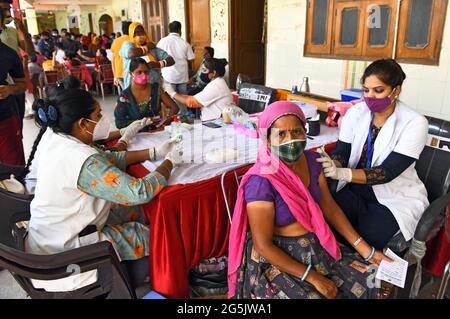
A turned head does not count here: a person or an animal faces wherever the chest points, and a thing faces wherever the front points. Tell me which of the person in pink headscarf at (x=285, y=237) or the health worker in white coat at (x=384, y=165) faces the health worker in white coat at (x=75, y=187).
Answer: the health worker in white coat at (x=384, y=165)

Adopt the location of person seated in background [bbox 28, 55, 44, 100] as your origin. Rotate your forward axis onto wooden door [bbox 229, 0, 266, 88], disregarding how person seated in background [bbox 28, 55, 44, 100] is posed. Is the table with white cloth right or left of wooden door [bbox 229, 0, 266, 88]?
right

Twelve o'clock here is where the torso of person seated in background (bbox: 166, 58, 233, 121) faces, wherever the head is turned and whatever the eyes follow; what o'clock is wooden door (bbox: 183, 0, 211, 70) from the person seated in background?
The wooden door is roughly at 3 o'clock from the person seated in background.

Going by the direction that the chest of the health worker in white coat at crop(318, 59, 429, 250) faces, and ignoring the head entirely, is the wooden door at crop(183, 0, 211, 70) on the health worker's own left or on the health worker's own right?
on the health worker's own right

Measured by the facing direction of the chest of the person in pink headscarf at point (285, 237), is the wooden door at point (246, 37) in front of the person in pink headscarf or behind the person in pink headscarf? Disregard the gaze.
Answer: behind

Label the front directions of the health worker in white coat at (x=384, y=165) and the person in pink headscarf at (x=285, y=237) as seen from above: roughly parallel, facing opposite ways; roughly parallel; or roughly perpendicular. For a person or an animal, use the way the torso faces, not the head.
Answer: roughly perpendicular

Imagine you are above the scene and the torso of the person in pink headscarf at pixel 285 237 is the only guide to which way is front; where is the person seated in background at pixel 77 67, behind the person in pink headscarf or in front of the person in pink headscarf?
behind

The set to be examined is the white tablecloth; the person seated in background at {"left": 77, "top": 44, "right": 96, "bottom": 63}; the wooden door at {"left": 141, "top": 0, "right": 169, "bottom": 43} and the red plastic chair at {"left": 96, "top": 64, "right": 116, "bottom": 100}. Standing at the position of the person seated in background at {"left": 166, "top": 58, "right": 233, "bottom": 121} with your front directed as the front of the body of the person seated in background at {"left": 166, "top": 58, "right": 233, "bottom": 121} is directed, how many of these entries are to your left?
1

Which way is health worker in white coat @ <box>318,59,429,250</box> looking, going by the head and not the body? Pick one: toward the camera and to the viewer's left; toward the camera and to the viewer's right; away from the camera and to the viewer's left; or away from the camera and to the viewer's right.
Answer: toward the camera and to the viewer's left

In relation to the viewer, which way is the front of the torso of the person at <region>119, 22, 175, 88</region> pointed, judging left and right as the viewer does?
facing the viewer and to the right of the viewer

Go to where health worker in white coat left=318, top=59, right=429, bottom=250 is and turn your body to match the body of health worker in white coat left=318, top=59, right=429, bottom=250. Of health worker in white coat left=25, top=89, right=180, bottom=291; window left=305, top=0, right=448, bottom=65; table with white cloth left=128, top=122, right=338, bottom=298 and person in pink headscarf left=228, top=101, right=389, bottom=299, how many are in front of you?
3

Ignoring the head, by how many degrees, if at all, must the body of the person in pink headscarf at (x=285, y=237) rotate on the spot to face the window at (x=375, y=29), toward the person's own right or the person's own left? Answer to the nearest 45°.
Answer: approximately 135° to the person's own left

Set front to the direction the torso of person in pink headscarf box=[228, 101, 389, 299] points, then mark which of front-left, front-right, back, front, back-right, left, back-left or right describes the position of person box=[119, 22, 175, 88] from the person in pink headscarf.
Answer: back
